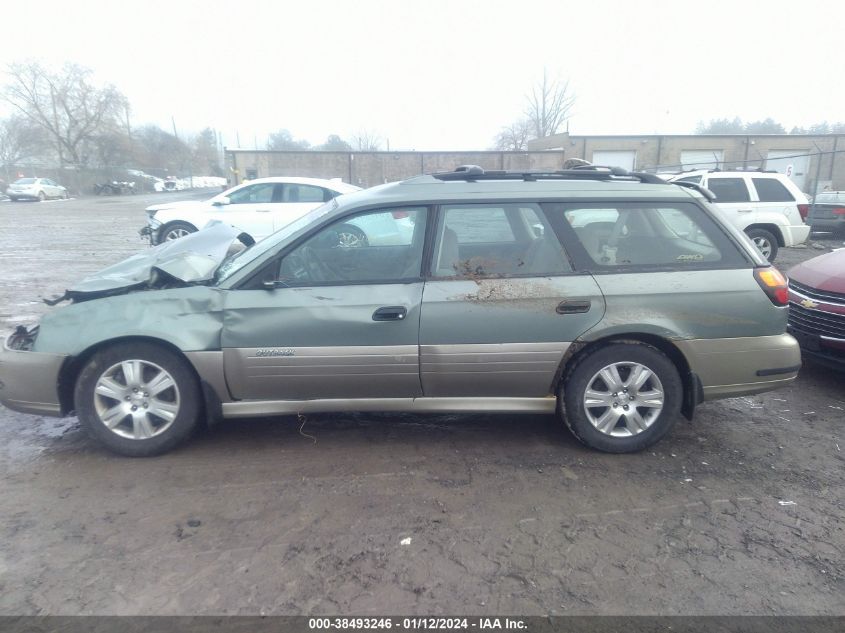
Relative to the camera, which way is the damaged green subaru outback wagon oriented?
to the viewer's left

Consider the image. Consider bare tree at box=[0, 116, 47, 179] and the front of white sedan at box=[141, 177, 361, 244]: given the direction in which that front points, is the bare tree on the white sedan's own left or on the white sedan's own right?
on the white sedan's own right

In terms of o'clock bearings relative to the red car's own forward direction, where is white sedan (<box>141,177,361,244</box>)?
The white sedan is roughly at 2 o'clock from the red car.

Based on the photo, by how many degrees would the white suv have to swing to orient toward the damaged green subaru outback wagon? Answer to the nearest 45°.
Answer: approximately 90° to its left

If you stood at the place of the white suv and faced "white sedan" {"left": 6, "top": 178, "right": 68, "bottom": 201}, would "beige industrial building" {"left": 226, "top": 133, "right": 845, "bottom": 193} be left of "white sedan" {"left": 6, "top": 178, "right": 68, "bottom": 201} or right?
right

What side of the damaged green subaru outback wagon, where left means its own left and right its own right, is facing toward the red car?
back

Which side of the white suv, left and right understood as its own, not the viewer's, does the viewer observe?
left

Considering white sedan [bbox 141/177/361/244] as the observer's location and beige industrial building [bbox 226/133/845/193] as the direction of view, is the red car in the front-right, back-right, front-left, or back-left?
back-right

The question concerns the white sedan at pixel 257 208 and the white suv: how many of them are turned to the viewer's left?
2

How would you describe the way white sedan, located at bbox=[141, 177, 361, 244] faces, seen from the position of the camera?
facing to the left of the viewer

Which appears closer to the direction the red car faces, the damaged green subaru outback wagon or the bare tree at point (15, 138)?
the damaged green subaru outback wagon
